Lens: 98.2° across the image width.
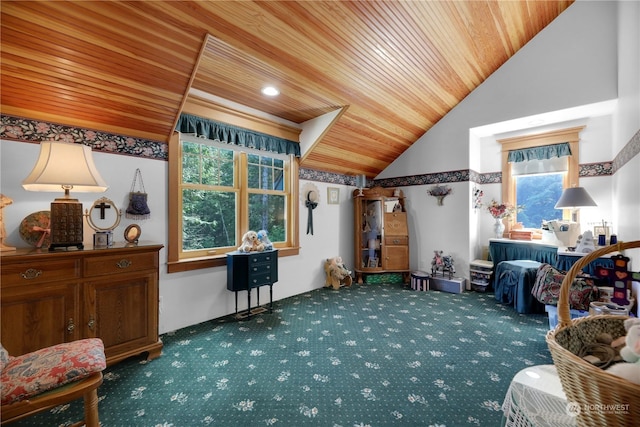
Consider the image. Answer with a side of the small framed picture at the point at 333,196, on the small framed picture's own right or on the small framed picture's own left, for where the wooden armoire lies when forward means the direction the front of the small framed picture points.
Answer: on the small framed picture's own left

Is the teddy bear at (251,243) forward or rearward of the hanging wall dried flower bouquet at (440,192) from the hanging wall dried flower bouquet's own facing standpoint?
forward

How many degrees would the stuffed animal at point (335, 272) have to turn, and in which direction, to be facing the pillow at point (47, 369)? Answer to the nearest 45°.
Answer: approximately 45° to its right

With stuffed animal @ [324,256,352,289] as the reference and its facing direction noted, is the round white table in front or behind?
in front

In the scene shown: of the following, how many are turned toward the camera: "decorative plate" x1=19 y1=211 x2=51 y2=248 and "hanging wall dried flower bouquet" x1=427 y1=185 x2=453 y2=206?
2

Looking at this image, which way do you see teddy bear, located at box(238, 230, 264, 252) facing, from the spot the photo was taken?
facing the viewer and to the right of the viewer

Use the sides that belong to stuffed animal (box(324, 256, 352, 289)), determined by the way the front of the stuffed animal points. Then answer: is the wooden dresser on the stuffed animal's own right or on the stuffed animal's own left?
on the stuffed animal's own right

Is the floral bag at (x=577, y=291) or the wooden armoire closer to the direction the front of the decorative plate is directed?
the floral bag

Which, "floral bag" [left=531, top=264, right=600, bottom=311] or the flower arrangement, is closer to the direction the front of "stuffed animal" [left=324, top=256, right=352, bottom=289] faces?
the floral bag

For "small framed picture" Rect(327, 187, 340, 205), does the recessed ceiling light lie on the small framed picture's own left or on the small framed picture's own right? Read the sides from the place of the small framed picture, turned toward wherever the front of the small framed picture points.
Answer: on the small framed picture's own right
